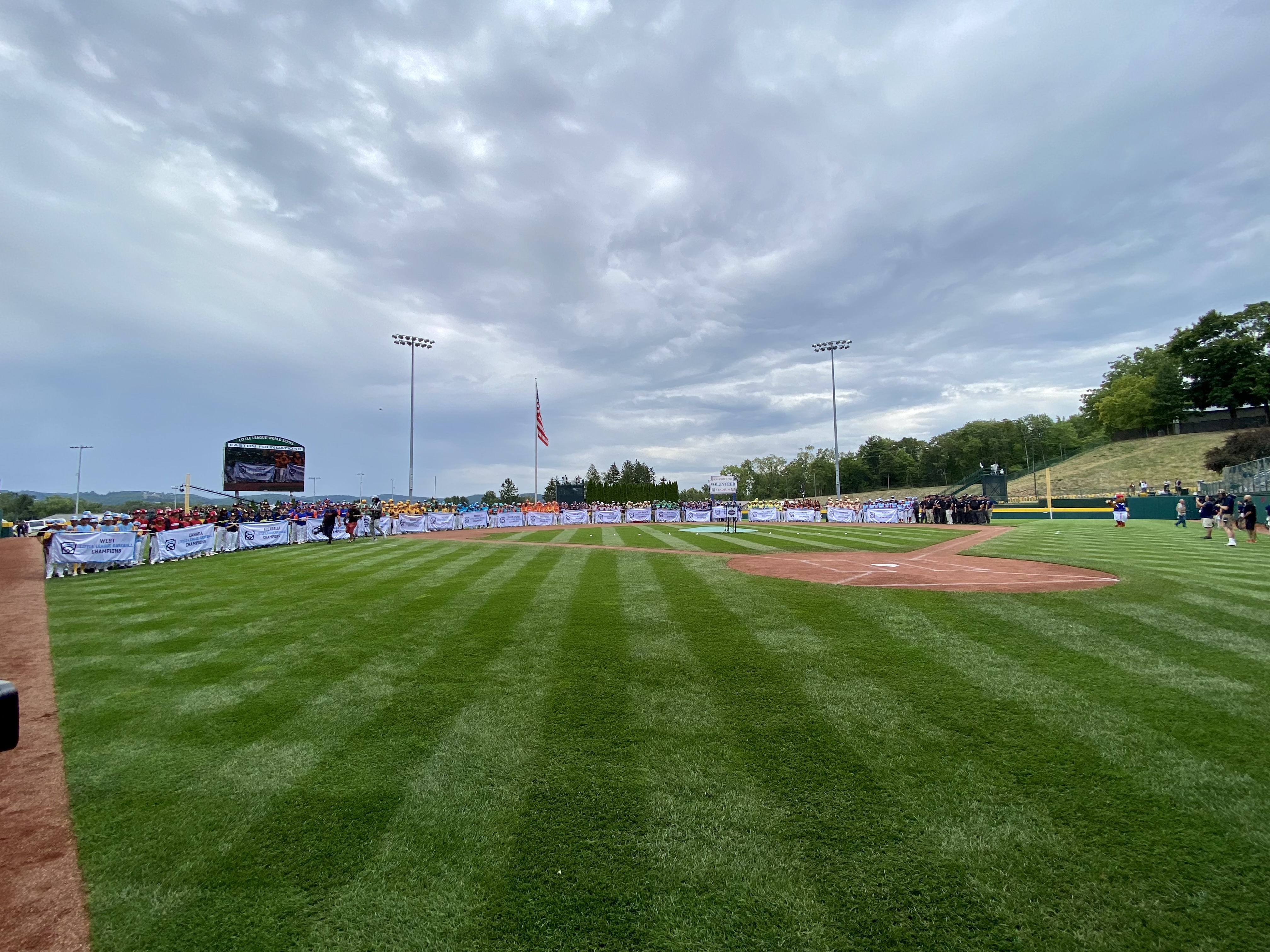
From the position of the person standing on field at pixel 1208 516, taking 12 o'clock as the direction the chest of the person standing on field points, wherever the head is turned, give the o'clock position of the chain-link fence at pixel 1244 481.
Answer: The chain-link fence is roughly at 3 o'clock from the person standing on field.

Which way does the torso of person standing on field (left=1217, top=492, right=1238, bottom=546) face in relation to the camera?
to the viewer's left

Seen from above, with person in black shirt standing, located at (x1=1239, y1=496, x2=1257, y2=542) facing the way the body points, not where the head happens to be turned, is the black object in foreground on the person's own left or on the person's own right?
on the person's own left

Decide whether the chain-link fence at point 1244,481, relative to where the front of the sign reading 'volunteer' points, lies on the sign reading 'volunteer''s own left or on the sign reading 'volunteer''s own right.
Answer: on the sign reading 'volunteer''s own left

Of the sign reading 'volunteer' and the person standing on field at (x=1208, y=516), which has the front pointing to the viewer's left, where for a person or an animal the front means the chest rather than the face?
the person standing on field

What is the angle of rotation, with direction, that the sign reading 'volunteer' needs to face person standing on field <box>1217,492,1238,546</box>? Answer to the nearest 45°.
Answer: approximately 45° to its left

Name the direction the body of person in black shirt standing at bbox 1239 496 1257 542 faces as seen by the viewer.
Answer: to the viewer's left

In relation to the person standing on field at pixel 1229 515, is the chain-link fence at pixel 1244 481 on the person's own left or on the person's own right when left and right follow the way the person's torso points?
on the person's own right

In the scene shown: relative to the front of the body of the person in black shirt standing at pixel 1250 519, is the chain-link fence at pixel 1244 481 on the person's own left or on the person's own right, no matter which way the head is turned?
on the person's own right

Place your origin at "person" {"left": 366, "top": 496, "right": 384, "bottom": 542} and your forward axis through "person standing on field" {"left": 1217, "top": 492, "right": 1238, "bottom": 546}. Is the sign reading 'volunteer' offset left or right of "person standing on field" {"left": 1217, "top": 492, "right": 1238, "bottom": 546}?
left

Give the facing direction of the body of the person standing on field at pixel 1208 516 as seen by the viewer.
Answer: to the viewer's left
